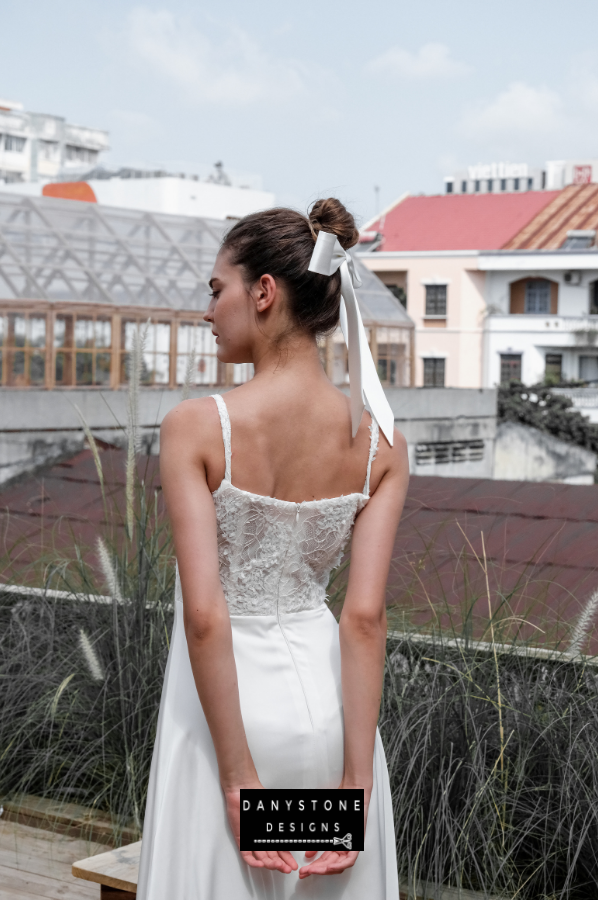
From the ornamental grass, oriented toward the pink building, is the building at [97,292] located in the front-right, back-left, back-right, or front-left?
front-left

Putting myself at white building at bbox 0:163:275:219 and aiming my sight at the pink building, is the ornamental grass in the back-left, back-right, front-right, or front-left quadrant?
front-right

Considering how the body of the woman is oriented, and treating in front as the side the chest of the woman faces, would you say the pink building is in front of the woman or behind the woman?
in front

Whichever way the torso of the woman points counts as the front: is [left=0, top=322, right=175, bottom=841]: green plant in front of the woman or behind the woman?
in front

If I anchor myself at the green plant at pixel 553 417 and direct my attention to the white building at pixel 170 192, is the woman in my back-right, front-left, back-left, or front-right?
back-left

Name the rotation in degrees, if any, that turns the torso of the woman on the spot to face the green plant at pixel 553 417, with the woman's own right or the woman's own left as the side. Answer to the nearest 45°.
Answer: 0° — they already face it

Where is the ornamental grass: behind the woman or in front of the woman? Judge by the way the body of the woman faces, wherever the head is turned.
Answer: in front

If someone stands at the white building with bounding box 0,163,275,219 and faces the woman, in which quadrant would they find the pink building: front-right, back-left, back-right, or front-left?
front-left

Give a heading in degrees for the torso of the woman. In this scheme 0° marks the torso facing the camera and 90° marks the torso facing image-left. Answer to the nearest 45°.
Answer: approximately 180°
